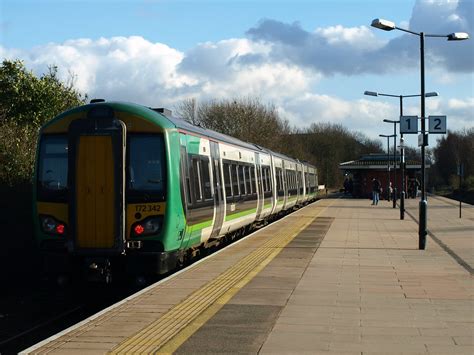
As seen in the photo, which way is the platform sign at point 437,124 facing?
toward the camera

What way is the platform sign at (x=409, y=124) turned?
toward the camera

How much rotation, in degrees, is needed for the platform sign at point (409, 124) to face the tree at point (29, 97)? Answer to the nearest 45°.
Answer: approximately 90° to its right

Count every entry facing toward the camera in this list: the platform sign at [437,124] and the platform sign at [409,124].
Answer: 2

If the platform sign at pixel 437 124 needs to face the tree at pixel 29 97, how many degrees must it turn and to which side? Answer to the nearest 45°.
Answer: approximately 90° to its right
